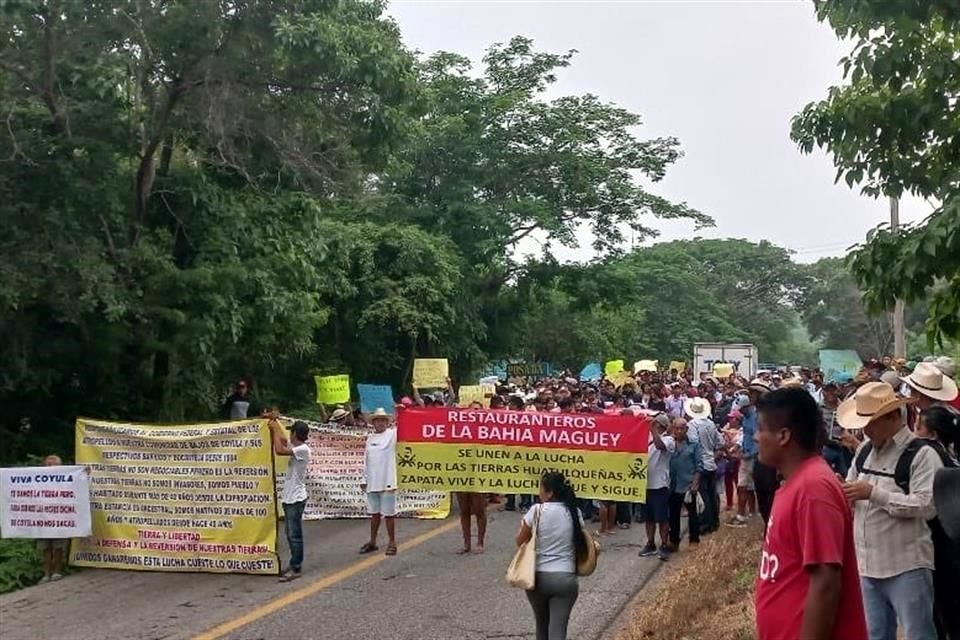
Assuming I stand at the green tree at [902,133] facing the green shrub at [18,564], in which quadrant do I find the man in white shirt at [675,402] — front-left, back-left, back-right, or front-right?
front-right

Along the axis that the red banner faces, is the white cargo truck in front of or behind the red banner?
behind

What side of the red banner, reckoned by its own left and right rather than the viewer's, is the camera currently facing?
front

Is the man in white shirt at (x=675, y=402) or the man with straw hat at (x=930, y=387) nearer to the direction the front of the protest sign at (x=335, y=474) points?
the man with straw hat

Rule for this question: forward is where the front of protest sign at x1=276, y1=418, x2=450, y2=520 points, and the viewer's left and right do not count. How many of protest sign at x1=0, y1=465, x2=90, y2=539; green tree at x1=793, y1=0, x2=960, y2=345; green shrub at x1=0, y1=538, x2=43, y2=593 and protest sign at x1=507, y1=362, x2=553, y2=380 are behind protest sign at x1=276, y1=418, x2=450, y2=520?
1

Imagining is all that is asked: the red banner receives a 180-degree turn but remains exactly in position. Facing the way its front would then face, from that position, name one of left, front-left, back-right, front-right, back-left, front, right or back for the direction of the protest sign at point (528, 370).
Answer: front

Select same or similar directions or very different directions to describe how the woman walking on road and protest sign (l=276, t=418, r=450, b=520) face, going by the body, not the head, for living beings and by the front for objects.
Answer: very different directions

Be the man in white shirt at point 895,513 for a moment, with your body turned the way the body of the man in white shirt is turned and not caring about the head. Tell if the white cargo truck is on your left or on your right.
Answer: on your right

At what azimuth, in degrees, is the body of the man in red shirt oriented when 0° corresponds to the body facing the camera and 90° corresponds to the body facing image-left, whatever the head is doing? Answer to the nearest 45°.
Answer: approximately 90°

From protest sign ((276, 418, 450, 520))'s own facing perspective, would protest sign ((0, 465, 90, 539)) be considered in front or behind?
in front

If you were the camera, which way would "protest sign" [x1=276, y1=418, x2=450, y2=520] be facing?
facing the viewer

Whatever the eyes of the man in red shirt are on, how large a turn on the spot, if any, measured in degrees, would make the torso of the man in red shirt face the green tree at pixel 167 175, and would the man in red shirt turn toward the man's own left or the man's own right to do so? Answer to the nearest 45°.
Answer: approximately 45° to the man's own right
